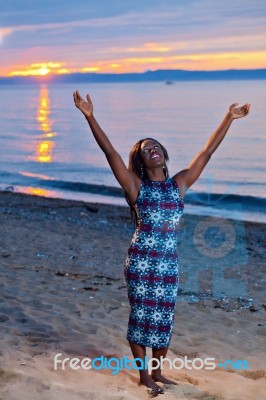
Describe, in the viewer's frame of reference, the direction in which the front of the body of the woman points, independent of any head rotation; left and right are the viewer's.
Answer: facing the viewer and to the right of the viewer
